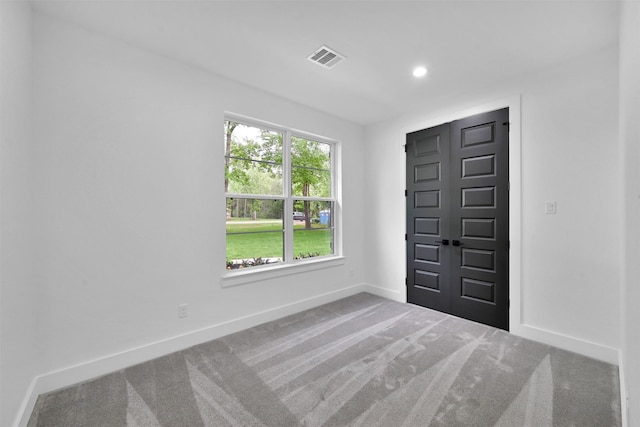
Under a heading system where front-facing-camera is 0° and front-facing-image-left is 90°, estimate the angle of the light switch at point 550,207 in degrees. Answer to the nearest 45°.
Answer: approximately 0°

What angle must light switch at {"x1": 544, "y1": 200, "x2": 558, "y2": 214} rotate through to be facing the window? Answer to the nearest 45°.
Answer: approximately 45° to its right

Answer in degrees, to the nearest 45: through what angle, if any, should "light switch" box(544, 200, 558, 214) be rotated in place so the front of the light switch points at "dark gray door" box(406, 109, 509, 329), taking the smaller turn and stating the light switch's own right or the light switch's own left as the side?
approximately 90° to the light switch's own right

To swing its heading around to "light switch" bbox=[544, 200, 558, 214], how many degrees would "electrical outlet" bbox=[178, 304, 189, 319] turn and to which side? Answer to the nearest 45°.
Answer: approximately 45° to its left

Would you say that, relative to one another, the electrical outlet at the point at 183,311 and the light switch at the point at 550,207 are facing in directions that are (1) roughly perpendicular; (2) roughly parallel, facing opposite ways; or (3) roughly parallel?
roughly perpendicular
